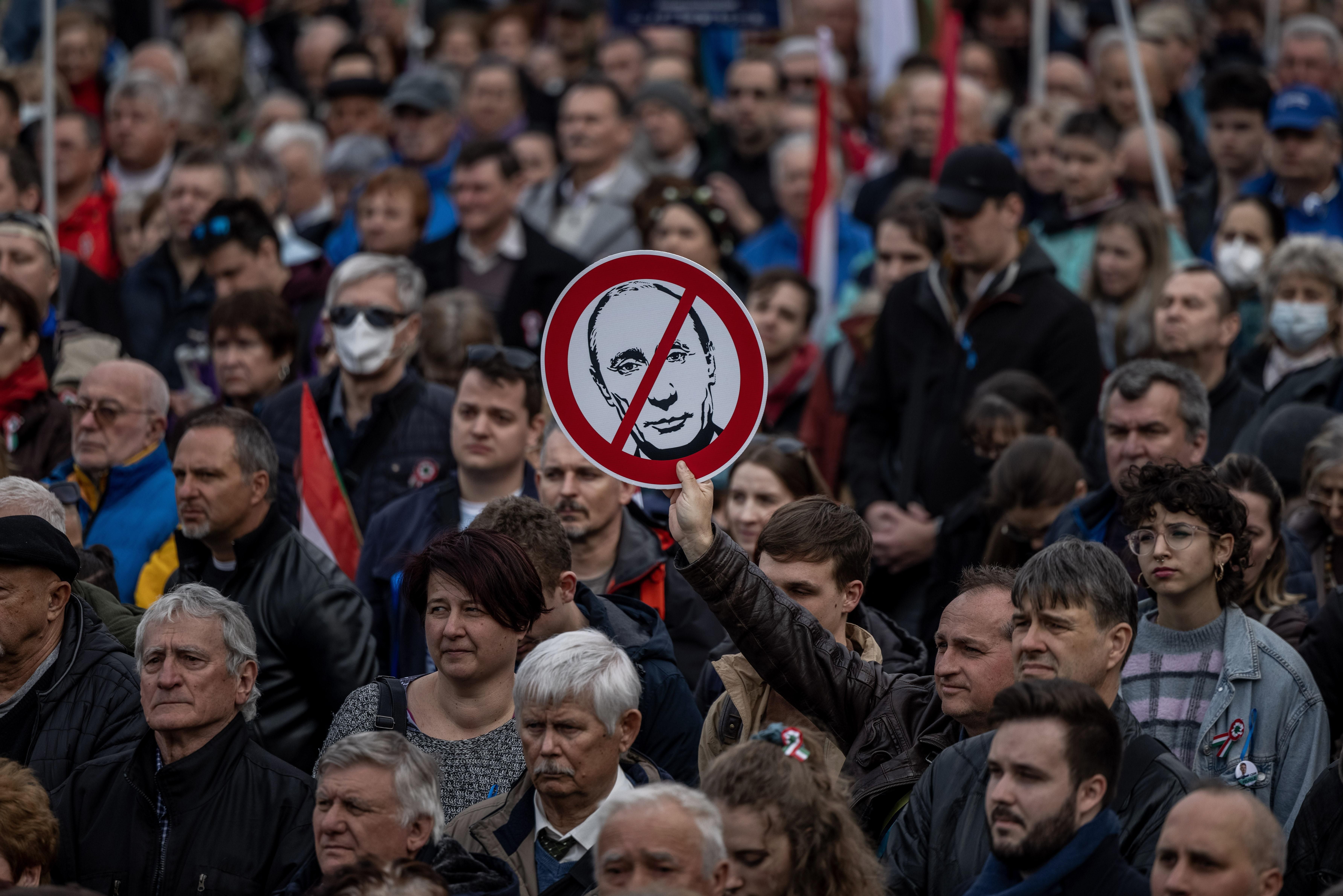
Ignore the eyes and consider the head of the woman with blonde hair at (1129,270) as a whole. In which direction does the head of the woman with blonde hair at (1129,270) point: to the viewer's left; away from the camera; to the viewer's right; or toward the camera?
toward the camera

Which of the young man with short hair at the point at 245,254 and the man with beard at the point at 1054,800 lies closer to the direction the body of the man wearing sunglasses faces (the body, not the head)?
the man with beard

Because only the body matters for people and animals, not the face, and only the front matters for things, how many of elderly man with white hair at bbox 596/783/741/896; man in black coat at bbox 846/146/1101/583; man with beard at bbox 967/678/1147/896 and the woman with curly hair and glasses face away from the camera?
0

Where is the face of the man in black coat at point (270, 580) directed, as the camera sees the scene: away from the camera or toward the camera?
toward the camera

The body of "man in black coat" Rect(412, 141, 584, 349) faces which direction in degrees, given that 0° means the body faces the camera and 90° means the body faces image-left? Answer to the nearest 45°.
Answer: approximately 45°

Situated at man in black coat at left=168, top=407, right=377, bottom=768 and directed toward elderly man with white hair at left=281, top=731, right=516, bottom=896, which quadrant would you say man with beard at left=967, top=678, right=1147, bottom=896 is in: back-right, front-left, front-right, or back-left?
front-left

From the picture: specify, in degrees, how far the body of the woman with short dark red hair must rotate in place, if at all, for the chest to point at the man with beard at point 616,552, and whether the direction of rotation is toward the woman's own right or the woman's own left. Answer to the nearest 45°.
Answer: approximately 180°

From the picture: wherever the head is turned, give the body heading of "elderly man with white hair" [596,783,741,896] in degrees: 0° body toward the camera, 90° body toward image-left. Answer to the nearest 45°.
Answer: approximately 45°

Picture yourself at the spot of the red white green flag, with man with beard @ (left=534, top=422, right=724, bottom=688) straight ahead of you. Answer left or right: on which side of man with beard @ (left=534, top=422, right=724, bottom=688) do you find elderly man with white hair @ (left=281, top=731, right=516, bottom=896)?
right

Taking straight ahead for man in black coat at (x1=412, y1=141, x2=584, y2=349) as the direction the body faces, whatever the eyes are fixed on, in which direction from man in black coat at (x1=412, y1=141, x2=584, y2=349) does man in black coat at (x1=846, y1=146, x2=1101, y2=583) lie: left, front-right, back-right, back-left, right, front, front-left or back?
left

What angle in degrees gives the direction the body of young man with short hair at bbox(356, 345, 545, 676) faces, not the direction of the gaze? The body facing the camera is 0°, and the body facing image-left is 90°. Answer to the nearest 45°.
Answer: approximately 45°

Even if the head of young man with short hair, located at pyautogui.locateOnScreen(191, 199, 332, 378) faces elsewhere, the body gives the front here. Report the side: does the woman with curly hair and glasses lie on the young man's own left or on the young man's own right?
on the young man's own left

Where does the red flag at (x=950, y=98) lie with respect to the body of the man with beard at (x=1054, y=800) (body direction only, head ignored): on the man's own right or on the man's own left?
on the man's own right

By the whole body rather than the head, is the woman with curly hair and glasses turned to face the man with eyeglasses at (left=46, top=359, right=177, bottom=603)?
no

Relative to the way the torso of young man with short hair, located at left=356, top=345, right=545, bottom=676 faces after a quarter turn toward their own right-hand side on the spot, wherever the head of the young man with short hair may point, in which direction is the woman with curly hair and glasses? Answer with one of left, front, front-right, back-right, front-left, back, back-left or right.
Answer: back

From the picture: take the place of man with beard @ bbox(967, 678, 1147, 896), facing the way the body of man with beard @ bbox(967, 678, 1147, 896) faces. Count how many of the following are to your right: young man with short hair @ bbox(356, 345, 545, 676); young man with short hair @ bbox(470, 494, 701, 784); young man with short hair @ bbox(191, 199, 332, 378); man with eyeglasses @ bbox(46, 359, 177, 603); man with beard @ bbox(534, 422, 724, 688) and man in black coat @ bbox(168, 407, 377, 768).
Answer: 6

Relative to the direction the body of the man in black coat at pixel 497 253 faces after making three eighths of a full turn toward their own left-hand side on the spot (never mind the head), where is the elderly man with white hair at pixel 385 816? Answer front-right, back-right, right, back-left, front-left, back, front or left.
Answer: right

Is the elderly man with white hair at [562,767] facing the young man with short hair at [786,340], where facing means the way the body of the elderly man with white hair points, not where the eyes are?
no

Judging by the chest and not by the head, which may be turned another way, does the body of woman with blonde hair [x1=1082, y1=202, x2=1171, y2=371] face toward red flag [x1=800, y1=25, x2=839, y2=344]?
no
